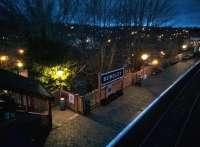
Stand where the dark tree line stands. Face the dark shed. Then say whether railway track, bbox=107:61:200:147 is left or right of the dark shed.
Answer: left

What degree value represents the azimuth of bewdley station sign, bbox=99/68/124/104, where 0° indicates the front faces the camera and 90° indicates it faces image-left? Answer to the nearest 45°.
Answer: approximately 315°

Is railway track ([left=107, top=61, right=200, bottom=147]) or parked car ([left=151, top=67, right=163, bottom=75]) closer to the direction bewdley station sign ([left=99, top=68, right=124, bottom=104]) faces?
the railway track

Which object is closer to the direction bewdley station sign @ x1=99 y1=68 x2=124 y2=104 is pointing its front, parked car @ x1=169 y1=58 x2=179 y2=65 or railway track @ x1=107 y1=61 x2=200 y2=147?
the railway track

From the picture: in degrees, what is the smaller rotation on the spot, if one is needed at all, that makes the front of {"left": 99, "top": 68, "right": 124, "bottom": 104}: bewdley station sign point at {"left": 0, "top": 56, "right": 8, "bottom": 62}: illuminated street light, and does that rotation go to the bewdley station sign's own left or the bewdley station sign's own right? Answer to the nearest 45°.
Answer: approximately 180°

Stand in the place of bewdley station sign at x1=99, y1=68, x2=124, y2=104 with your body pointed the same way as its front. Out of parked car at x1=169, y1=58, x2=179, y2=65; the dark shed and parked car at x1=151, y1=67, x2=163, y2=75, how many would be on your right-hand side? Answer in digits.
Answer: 1

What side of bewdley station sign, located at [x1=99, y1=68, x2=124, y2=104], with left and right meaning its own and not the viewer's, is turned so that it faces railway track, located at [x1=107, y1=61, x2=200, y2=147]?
front

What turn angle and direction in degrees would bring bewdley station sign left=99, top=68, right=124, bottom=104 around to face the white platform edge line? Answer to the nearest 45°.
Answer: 0° — it already faces it

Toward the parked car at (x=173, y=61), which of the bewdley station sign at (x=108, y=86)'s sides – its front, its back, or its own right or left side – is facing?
left
